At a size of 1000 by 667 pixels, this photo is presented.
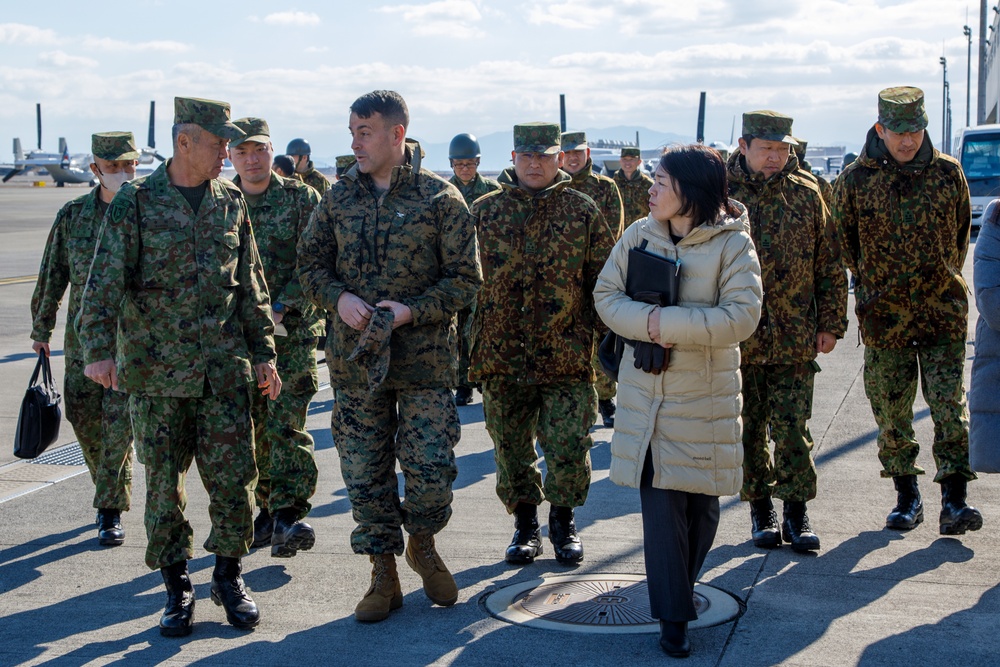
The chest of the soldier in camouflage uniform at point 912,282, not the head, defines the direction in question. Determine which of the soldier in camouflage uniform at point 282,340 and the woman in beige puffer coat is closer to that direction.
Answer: the woman in beige puffer coat

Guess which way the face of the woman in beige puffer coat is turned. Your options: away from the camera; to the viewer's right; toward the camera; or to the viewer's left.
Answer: to the viewer's left

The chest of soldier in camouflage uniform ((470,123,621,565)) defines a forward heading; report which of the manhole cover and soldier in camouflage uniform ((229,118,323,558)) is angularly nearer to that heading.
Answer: the manhole cover

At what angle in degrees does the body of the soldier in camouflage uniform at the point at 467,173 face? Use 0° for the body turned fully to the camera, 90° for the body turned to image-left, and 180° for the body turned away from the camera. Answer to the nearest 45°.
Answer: approximately 0°

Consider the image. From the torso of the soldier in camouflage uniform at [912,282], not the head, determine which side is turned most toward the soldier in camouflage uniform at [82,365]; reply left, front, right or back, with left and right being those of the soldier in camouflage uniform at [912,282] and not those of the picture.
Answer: right

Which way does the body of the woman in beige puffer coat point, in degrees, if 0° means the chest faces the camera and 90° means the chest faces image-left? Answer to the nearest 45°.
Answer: approximately 45°

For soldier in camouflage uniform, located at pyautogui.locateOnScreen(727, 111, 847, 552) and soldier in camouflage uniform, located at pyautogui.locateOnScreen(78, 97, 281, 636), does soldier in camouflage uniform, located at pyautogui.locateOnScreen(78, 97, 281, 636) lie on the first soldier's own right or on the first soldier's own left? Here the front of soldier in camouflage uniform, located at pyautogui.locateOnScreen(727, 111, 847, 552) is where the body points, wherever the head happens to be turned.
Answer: on the first soldier's own right
